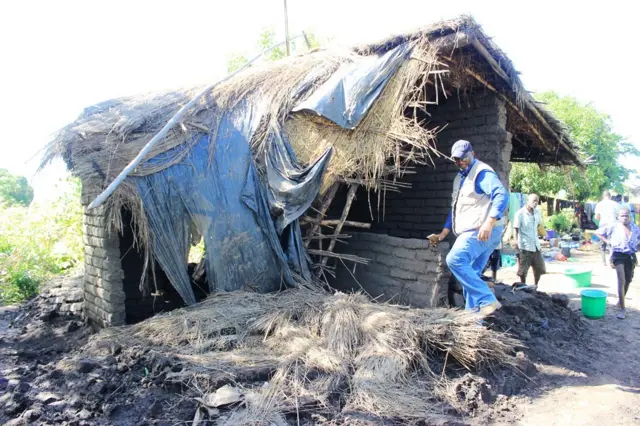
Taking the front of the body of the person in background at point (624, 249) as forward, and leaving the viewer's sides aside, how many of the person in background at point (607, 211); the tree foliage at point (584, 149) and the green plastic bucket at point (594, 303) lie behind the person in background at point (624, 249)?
2

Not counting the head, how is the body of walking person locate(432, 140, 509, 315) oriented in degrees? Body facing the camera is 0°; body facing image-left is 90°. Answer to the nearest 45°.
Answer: approximately 45°

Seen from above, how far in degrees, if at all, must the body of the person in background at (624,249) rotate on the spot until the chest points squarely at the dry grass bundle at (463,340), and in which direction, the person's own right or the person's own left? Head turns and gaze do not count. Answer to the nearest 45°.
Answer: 0° — they already face it

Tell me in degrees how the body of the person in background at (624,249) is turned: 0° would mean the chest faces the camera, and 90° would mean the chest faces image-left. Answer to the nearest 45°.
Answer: approximately 0°

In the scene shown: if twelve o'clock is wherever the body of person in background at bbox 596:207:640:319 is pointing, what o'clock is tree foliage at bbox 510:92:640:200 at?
The tree foliage is roughly at 6 o'clock from the person in background.

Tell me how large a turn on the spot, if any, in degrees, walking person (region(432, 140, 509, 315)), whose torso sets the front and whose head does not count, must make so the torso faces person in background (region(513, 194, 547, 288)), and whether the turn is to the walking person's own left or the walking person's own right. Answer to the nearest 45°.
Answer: approximately 135° to the walking person's own right

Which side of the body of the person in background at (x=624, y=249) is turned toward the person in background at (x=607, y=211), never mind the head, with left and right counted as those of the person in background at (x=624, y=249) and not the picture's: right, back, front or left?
back

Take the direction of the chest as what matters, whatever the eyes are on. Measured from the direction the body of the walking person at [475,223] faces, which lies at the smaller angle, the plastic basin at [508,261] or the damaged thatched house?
the damaged thatched house

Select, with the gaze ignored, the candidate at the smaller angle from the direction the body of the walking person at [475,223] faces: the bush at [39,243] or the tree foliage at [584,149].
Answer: the bush

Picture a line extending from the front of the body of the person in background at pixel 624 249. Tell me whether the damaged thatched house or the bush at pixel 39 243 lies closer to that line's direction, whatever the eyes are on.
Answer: the damaged thatched house

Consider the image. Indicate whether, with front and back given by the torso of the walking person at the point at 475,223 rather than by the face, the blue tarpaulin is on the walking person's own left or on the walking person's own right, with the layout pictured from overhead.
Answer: on the walking person's own right

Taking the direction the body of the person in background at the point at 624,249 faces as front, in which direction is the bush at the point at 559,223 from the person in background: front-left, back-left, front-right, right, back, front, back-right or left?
back

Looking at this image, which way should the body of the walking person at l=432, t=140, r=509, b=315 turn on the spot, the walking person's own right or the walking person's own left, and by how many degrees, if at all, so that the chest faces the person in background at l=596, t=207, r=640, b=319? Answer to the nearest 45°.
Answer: approximately 180°
